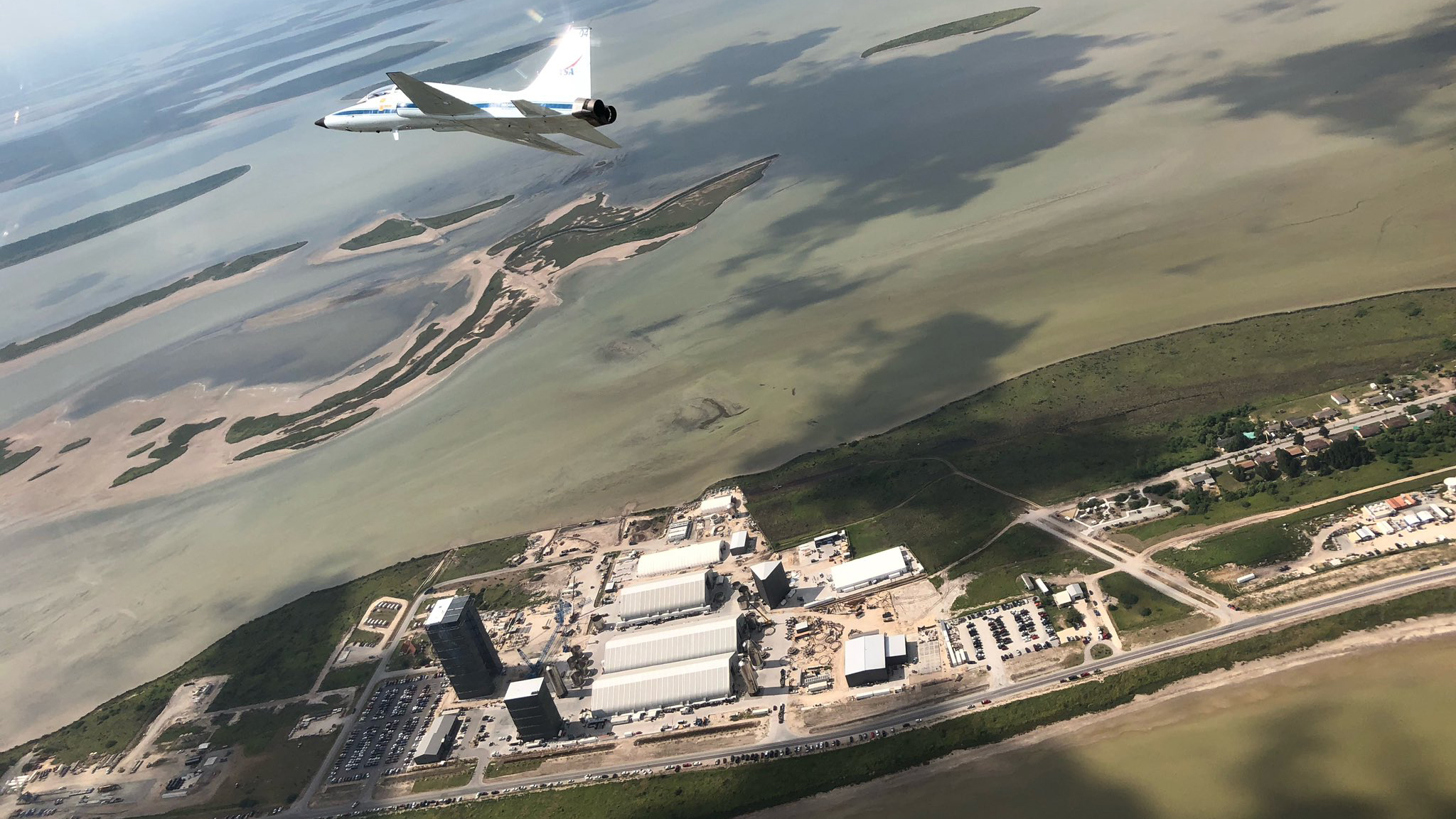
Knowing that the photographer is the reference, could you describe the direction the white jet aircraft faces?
facing away from the viewer and to the left of the viewer
